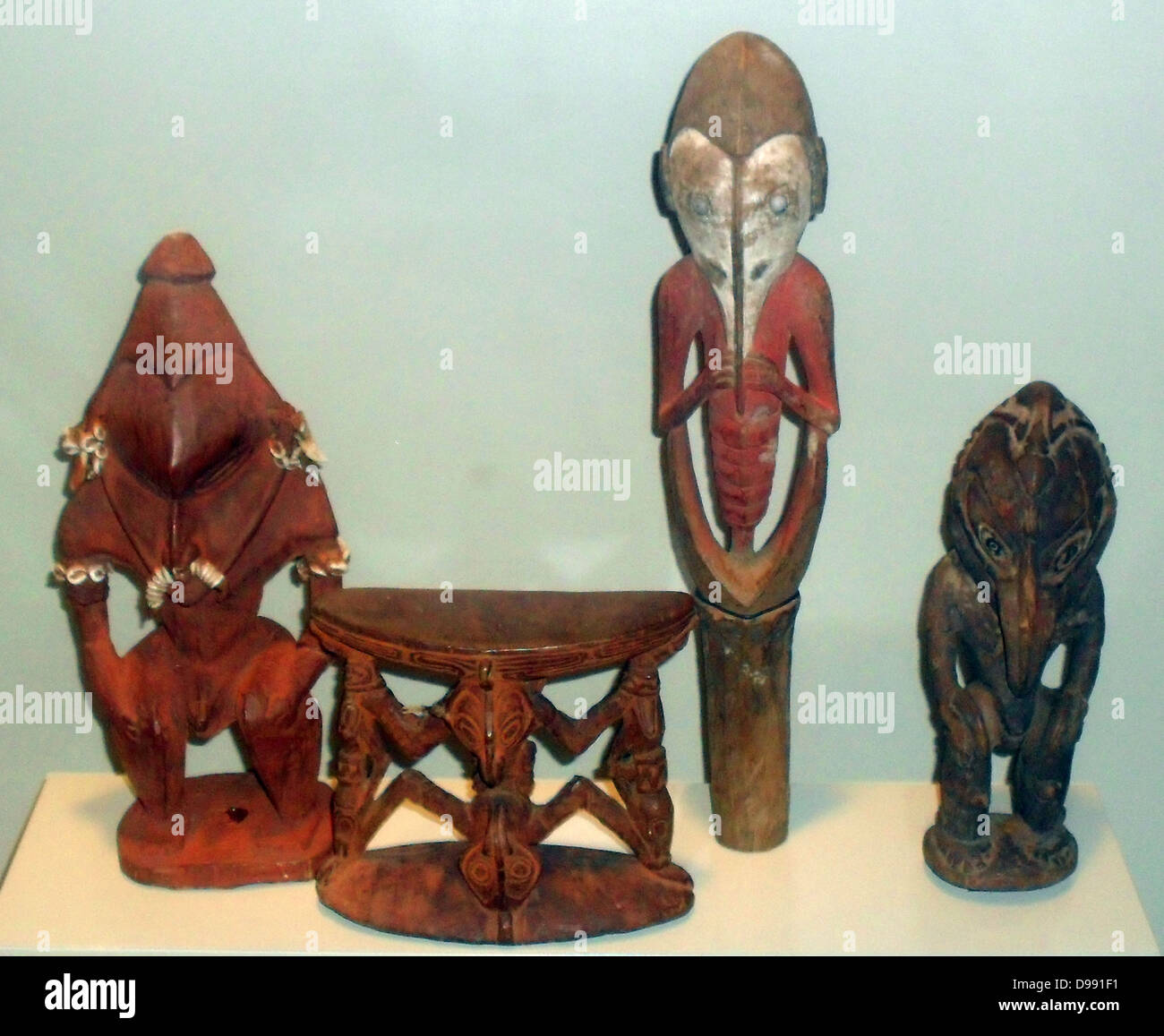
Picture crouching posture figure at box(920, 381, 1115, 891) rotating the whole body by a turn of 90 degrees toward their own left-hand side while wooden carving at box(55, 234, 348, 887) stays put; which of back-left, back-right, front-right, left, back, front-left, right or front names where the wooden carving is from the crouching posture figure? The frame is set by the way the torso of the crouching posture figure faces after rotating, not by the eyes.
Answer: back

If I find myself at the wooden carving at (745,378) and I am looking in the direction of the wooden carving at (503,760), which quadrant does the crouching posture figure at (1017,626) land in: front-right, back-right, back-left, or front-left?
back-left

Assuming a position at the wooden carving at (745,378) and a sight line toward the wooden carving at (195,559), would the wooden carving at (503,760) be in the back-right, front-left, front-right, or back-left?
front-left

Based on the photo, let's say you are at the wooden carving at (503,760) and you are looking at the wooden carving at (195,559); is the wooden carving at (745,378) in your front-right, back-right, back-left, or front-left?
back-right

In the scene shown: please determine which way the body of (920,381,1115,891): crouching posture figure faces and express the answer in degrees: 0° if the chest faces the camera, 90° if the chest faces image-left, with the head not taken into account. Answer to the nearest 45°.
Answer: approximately 0°
